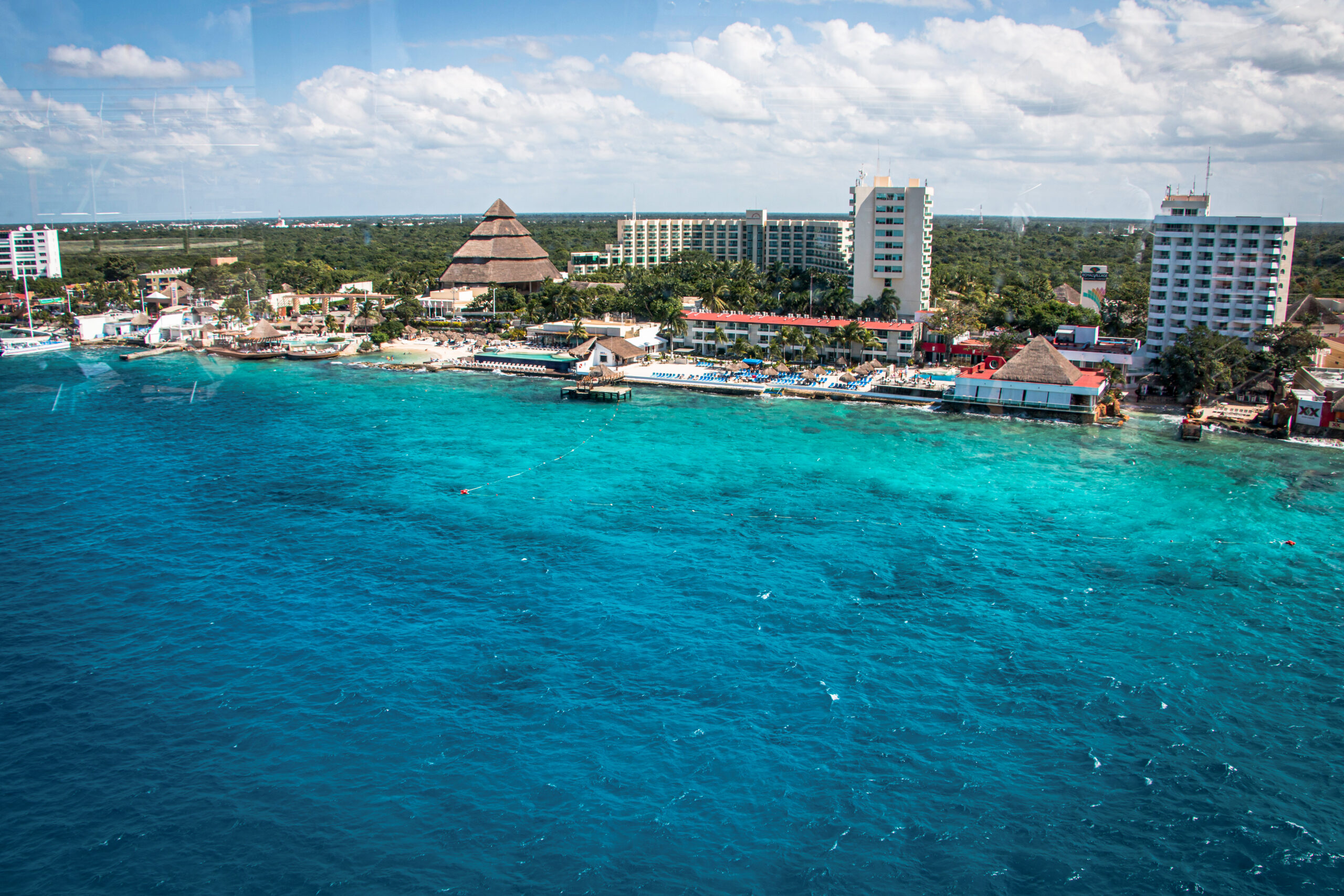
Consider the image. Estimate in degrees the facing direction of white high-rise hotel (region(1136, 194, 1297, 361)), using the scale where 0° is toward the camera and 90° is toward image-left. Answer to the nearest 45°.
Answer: approximately 0°

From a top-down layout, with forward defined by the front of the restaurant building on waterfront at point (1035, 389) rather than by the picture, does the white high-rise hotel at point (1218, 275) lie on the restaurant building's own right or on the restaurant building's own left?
on the restaurant building's own left

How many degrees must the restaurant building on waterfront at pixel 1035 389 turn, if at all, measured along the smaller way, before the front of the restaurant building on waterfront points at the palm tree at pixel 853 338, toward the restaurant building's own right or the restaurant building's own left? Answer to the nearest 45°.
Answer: approximately 135° to the restaurant building's own right

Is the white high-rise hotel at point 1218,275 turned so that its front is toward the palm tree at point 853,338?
no

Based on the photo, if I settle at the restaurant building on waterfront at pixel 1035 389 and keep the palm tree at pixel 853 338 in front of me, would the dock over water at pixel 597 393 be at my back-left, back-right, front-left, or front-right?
front-left

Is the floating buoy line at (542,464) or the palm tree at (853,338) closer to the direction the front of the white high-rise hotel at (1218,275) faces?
the floating buoy line

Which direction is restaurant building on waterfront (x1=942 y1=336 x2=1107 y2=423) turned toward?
toward the camera

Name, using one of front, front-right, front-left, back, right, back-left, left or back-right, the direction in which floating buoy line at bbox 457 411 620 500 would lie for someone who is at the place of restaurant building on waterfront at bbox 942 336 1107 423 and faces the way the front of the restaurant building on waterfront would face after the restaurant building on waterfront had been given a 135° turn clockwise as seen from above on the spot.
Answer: left

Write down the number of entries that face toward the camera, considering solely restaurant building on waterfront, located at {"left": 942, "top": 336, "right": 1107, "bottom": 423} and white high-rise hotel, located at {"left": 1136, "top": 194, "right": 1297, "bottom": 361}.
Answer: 2

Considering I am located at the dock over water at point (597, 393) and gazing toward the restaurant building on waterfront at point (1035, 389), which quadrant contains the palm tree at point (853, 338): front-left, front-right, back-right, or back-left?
front-left

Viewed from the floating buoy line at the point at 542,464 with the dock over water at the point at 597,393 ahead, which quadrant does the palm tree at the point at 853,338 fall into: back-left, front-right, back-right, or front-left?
front-right

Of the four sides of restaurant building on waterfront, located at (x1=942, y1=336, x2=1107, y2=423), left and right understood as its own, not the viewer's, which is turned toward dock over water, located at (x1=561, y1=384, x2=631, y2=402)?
right

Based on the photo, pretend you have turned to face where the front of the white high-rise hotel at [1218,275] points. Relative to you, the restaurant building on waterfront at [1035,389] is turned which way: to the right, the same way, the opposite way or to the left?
the same way
